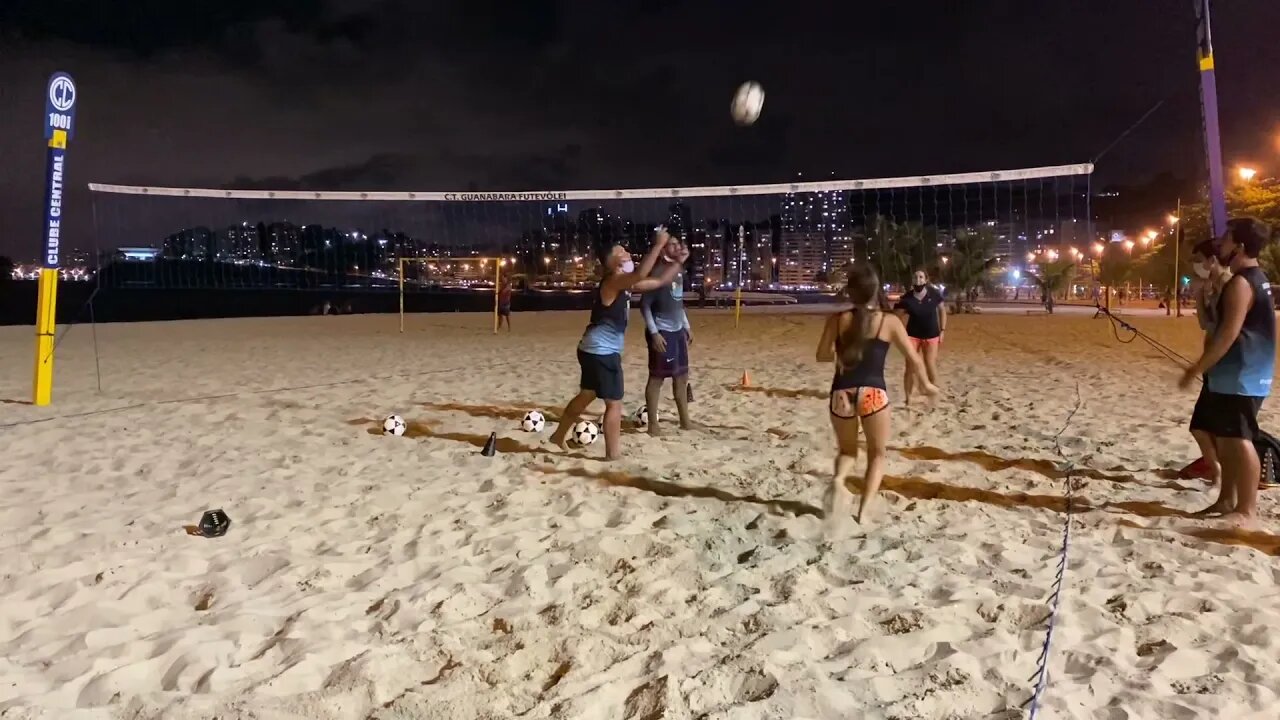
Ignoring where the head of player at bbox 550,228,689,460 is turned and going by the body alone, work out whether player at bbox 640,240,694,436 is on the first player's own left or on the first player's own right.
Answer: on the first player's own left

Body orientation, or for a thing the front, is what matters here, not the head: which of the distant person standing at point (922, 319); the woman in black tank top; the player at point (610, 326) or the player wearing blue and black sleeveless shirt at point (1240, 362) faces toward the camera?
the distant person standing

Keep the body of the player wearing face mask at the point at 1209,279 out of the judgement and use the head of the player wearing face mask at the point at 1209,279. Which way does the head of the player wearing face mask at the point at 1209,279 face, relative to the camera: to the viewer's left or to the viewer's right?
to the viewer's left

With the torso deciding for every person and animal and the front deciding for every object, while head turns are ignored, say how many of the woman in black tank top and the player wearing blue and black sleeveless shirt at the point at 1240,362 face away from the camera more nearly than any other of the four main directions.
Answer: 1

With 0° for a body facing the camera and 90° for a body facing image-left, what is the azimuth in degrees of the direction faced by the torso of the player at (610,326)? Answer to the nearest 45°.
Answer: approximately 270°

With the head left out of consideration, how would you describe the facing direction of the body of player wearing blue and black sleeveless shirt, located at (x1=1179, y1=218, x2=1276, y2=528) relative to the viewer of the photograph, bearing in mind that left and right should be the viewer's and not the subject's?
facing to the left of the viewer

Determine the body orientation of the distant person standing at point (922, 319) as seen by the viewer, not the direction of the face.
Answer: toward the camera

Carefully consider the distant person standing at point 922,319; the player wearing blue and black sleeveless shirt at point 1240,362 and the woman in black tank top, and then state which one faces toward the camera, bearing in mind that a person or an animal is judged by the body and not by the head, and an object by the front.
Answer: the distant person standing

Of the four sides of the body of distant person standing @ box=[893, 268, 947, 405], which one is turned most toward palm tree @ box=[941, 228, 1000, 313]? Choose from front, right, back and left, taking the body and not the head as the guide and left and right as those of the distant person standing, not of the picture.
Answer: back

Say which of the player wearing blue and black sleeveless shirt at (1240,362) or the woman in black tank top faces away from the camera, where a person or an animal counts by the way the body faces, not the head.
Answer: the woman in black tank top

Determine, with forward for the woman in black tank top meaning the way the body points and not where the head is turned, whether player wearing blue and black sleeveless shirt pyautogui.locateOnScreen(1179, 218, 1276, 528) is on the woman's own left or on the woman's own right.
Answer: on the woman's own right

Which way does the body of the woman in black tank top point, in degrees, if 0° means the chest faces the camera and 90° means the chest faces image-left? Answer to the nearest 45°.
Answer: approximately 180°

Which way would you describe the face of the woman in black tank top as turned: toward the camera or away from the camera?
away from the camera

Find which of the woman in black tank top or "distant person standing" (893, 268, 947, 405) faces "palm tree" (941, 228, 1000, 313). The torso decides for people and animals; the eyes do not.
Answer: the woman in black tank top

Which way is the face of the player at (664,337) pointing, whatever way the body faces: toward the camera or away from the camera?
toward the camera
